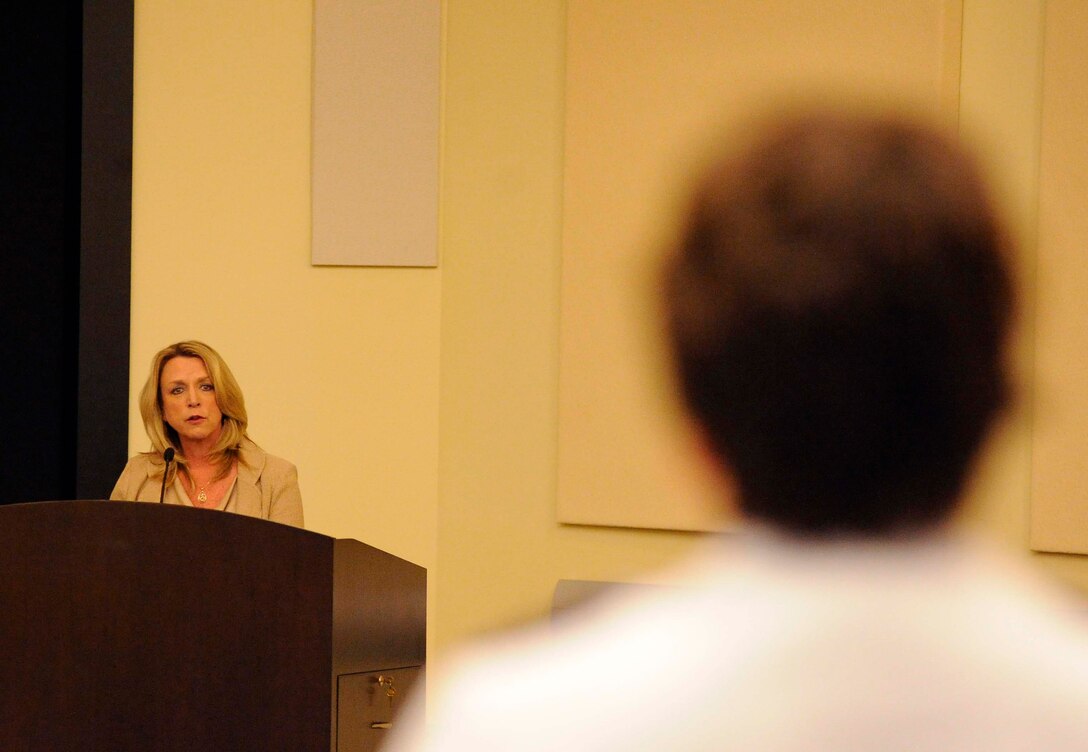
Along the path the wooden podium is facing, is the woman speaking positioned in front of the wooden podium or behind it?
behind

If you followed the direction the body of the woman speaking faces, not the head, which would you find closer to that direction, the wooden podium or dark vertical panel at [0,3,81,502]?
the wooden podium

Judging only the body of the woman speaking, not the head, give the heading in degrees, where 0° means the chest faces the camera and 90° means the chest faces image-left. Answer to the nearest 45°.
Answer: approximately 0°

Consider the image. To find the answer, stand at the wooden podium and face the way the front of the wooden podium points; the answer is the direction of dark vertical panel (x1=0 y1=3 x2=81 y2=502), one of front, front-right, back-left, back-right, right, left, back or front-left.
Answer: back-right

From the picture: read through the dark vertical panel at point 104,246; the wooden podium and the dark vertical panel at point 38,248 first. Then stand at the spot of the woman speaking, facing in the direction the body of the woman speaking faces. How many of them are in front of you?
1

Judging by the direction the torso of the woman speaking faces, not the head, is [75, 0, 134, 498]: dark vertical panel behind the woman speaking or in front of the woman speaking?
behind

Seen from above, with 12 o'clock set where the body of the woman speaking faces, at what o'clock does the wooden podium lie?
The wooden podium is roughly at 12 o'clock from the woman speaking.

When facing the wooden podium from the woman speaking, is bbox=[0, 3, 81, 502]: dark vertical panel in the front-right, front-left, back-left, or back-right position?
back-right

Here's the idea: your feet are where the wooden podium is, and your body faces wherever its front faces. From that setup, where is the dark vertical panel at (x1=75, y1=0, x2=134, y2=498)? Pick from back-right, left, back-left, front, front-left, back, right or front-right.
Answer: back-right

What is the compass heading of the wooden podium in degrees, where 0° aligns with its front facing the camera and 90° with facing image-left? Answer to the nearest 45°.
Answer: approximately 45°
